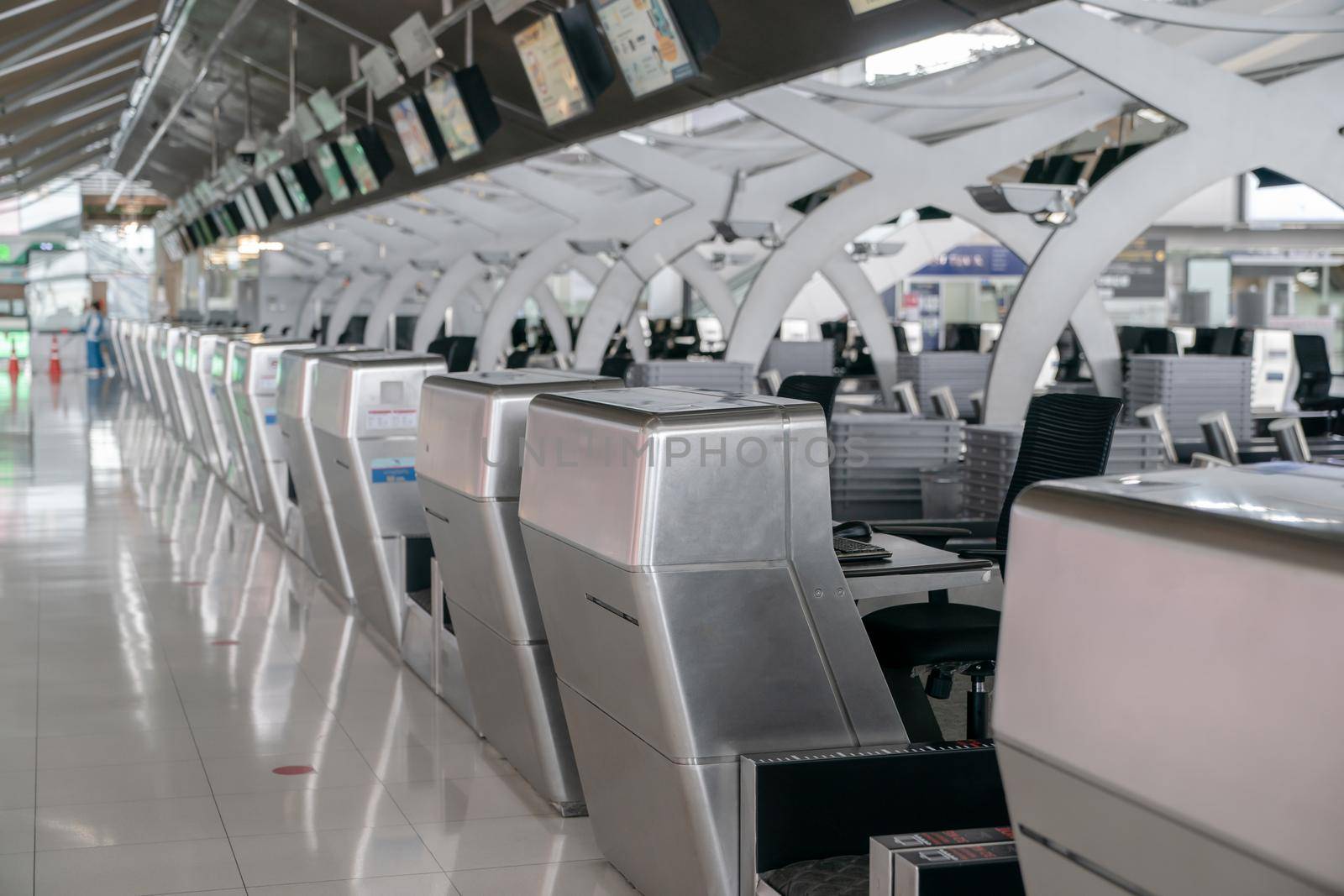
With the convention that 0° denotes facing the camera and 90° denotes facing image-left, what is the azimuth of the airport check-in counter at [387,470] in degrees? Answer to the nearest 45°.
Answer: approximately 45°

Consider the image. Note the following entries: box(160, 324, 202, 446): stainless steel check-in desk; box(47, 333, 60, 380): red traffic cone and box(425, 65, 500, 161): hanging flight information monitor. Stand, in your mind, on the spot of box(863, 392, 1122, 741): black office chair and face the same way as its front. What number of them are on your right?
3

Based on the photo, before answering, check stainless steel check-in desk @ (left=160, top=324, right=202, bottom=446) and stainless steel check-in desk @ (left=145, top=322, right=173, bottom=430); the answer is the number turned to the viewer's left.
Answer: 2

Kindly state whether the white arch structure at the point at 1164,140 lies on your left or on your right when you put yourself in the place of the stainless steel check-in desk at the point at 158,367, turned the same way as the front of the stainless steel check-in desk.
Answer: on your left

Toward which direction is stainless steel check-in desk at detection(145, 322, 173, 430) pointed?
to the viewer's left

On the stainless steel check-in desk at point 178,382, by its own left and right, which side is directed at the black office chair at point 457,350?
left

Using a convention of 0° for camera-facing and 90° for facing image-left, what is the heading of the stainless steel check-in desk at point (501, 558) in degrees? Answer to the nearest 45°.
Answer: approximately 45°

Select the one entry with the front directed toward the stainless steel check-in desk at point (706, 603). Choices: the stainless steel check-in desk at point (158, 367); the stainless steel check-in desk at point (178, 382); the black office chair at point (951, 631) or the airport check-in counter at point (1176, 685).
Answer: the black office chair

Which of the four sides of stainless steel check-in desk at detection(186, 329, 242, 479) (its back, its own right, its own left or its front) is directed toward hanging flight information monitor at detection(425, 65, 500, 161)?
left

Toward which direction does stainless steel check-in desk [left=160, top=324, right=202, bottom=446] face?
to the viewer's left
